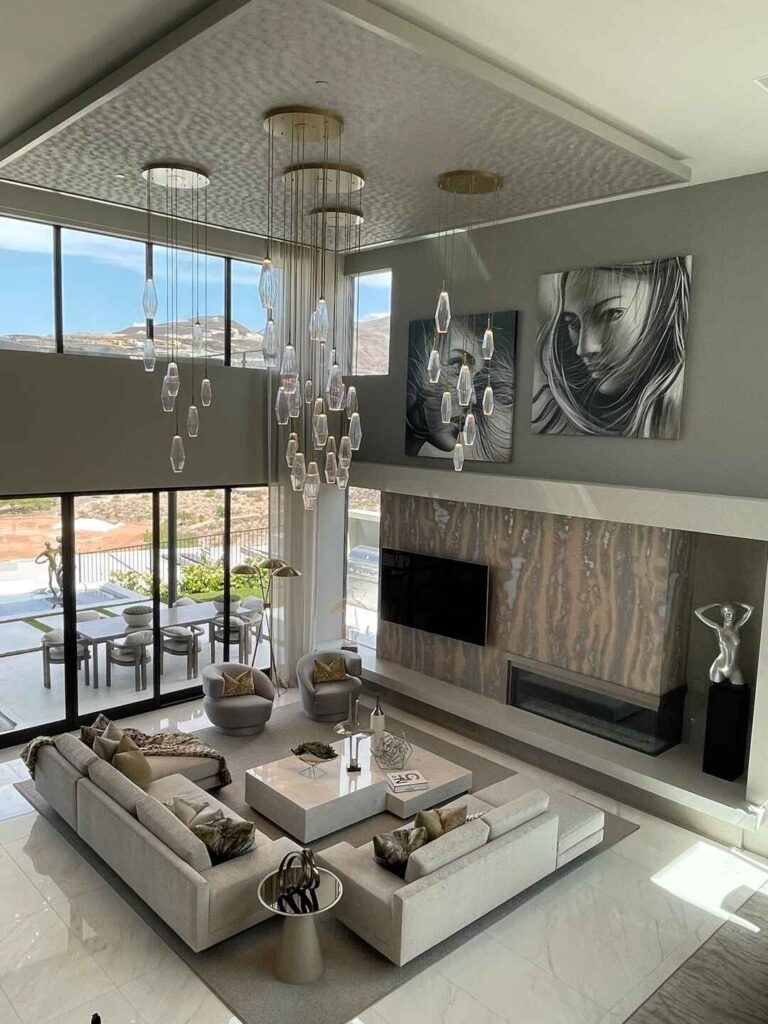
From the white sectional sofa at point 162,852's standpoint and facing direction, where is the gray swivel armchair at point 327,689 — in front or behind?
in front

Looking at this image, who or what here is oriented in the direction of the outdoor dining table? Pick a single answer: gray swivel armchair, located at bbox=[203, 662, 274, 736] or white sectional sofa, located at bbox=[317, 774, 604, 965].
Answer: the white sectional sofa

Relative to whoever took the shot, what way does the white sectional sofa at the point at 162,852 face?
facing away from the viewer and to the right of the viewer

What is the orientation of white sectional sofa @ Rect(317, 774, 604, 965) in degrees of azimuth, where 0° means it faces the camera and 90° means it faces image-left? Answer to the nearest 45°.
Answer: approximately 135°

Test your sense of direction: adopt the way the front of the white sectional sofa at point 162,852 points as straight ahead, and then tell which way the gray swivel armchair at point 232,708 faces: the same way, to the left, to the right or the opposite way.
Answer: to the right

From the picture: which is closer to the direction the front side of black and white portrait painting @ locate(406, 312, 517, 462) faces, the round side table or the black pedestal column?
the round side table

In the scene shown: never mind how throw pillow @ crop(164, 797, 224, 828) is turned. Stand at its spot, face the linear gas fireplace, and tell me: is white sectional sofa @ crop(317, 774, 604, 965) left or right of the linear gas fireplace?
right

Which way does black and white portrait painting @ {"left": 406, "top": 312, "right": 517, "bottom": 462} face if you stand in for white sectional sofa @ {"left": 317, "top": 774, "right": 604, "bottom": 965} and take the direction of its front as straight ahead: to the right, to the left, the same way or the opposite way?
to the left

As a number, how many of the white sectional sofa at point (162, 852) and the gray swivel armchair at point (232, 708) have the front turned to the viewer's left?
0

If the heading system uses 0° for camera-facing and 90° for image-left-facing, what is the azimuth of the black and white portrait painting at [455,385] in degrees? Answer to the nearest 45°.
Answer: approximately 45°

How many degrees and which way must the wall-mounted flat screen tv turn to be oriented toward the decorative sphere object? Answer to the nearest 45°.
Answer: approximately 45° to its left

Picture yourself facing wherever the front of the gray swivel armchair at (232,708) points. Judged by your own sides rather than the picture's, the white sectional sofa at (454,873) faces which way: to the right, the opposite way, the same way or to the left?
the opposite way

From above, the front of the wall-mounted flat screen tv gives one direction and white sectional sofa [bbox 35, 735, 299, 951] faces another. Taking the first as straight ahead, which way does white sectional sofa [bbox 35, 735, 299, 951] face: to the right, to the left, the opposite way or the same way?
the opposite way

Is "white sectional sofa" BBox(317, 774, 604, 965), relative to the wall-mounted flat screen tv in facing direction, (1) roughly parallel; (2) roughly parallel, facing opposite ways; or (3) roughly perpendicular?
roughly perpendicular

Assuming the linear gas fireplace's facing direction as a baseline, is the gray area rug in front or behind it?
in front
